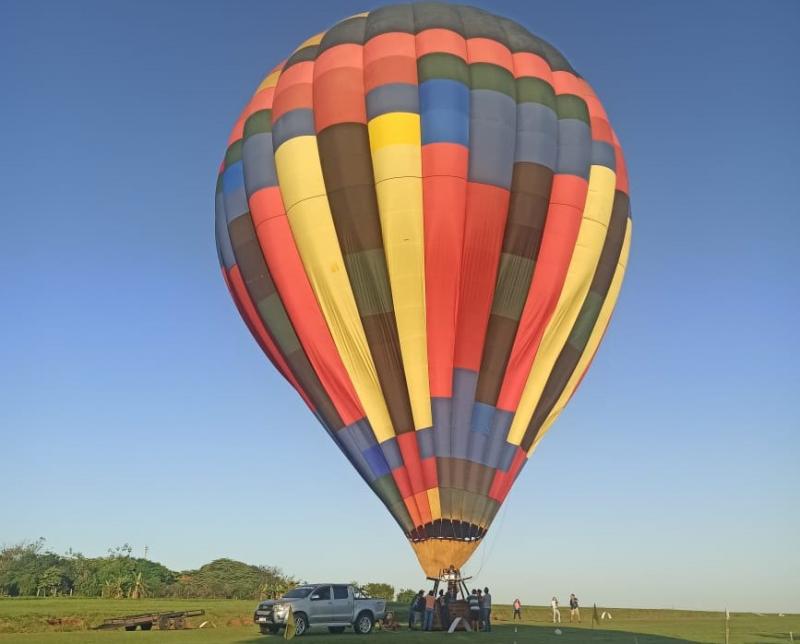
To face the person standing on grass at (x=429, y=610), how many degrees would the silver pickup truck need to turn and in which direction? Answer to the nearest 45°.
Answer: approximately 135° to its left

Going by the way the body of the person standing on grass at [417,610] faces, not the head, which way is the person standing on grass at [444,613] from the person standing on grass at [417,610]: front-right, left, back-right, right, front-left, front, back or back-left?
front-right

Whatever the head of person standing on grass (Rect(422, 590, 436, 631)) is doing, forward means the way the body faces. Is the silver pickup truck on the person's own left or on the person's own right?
on the person's own left

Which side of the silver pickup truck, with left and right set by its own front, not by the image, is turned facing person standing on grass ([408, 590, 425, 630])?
back

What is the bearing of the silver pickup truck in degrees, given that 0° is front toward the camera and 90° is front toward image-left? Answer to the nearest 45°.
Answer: approximately 45°

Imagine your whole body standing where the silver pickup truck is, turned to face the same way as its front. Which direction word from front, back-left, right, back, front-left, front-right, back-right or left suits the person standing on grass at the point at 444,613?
back-left

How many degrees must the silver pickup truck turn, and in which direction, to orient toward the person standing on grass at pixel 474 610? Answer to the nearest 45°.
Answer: approximately 135° to its left

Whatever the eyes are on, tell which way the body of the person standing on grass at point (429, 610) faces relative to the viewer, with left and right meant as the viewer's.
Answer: facing away from the viewer
